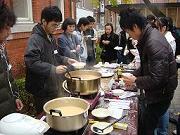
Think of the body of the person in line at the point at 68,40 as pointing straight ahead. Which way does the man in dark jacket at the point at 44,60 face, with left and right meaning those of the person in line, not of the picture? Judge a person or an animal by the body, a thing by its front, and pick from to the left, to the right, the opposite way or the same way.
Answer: the same way

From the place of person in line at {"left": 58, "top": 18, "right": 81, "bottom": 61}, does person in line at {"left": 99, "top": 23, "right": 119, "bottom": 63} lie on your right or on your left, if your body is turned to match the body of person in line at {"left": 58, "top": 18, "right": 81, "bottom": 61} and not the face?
on your left

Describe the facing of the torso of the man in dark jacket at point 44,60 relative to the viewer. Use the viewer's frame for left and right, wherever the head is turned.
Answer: facing the viewer and to the right of the viewer

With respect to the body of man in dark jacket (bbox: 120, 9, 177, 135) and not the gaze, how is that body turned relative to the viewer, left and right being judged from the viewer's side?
facing to the left of the viewer

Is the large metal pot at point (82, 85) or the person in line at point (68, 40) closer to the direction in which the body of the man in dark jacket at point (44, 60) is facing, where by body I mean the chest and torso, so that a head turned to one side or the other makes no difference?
the large metal pot

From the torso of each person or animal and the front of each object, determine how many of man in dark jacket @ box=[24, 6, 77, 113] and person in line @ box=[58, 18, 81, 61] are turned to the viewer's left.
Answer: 0

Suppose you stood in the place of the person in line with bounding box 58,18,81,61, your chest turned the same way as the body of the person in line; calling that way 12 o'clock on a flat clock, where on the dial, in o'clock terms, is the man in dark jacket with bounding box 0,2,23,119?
The man in dark jacket is roughly at 2 o'clock from the person in line.

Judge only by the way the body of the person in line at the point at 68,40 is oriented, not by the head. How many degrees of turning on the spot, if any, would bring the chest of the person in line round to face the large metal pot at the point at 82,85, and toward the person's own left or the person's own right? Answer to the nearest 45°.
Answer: approximately 45° to the person's own right

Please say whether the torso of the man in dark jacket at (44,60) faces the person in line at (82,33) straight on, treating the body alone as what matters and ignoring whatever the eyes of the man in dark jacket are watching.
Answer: no

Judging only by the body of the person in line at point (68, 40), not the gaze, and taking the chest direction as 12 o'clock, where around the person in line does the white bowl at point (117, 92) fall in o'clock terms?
The white bowl is roughly at 1 o'clock from the person in line.

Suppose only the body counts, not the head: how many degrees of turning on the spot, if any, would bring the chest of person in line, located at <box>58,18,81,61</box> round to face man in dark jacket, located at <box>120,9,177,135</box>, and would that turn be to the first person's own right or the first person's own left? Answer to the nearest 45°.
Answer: approximately 45° to the first person's own right

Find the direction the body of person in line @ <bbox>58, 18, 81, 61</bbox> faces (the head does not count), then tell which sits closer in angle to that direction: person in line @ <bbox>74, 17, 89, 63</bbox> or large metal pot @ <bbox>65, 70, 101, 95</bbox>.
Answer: the large metal pot

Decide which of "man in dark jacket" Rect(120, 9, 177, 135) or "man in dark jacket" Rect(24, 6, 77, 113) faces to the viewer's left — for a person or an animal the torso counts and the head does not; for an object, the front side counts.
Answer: "man in dark jacket" Rect(120, 9, 177, 135)

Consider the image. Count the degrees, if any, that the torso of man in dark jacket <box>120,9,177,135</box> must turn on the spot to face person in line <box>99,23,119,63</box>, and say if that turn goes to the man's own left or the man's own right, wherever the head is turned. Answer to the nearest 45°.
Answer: approximately 90° to the man's own right

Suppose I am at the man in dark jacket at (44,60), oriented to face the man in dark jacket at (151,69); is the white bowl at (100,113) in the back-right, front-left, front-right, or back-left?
front-right

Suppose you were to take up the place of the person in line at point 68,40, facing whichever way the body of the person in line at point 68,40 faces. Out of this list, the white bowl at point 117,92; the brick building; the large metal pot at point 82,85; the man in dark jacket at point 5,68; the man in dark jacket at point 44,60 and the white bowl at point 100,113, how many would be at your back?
1

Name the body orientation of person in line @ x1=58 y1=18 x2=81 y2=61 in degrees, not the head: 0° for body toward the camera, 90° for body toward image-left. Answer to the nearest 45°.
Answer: approximately 315°
